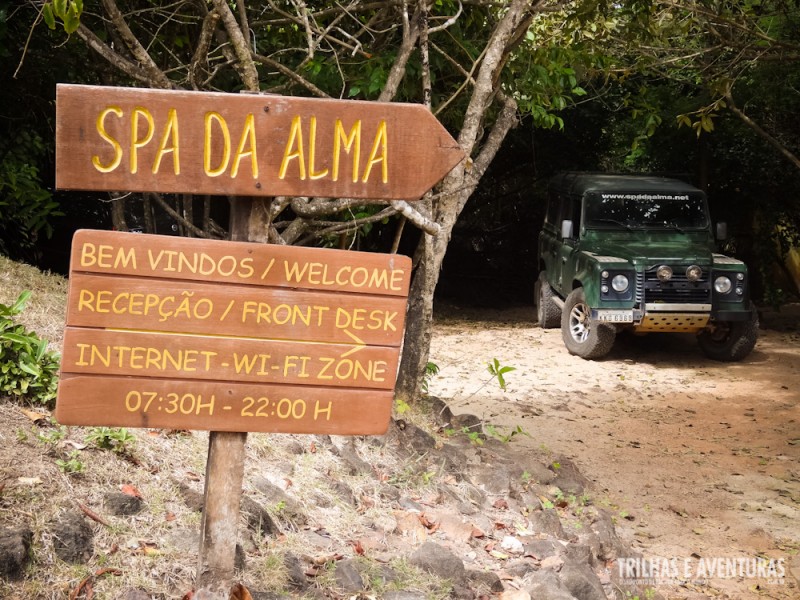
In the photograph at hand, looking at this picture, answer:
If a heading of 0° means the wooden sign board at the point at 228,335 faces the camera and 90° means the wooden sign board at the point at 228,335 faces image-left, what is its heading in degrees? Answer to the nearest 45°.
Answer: approximately 0°

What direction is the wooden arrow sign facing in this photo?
toward the camera

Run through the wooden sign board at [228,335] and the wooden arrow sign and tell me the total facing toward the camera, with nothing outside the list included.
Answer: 2

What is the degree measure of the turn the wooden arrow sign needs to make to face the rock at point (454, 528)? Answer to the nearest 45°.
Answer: approximately 135° to its left

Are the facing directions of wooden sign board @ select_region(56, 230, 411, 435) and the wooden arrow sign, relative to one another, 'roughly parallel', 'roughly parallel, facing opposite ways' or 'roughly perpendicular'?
roughly parallel

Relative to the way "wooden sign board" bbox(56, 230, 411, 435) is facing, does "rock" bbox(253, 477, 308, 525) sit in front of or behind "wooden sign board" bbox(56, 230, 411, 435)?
behind

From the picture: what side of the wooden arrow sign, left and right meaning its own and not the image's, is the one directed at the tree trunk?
back

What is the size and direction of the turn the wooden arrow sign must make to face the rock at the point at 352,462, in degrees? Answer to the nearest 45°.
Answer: approximately 180°
